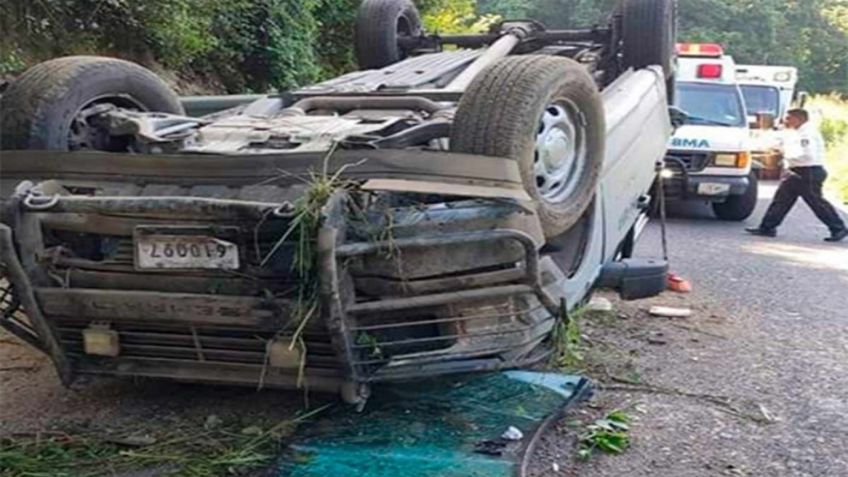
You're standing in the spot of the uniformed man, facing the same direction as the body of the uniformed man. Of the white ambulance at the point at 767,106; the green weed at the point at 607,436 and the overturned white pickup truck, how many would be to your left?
2

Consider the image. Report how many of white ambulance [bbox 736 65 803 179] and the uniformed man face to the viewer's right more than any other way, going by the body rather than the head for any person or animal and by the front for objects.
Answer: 0

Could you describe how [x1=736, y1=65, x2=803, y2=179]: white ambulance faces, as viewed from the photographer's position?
facing the viewer and to the left of the viewer

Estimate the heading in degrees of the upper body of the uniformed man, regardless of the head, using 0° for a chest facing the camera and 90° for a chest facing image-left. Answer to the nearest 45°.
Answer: approximately 90°

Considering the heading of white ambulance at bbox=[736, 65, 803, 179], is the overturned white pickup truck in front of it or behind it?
in front

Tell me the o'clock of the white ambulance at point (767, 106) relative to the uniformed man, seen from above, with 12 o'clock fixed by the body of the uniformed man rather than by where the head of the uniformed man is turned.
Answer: The white ambulance is roughly at 3 o'clock from the uniformed man.

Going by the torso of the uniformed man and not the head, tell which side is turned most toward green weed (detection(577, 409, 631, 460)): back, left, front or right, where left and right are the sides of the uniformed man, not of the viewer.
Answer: left
